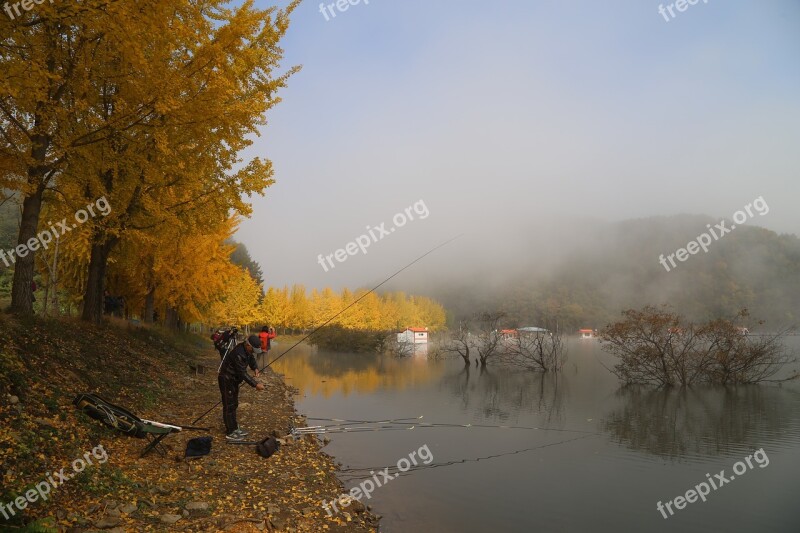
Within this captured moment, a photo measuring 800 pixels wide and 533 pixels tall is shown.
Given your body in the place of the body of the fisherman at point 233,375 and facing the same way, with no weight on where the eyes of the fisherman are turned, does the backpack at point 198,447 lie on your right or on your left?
on your right

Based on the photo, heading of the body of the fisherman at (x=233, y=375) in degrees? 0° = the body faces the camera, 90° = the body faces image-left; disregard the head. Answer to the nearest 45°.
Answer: approximately 270°
